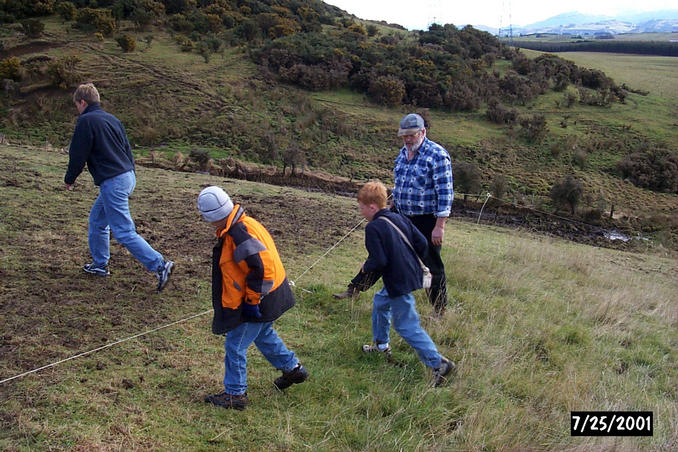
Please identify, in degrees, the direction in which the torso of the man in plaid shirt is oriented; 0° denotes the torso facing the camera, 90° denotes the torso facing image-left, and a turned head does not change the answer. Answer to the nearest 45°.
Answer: approximately 45°

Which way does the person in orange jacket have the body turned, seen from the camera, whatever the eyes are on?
to the viewer's left

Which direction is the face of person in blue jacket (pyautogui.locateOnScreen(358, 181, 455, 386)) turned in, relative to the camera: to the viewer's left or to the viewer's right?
to the viewer's left

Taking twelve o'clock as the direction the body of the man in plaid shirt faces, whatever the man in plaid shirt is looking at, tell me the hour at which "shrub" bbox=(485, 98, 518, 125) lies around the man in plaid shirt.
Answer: The shrub is roughly at 5 o'clock from the man in plaid shirt.

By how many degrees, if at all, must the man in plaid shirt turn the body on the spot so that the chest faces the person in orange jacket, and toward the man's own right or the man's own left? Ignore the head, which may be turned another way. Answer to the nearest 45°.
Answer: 0° — they already face them

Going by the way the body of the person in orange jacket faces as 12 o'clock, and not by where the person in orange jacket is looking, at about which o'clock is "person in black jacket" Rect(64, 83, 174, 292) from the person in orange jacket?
The person in black jacket is roughly at 2 o'clock from the person in orange jacket.

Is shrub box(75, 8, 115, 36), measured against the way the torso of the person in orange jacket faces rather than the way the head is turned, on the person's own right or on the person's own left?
on the person's own right

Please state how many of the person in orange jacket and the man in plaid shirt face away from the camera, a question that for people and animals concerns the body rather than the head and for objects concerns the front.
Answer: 0

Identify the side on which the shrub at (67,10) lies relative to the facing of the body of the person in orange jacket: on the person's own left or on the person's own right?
on the person's own right

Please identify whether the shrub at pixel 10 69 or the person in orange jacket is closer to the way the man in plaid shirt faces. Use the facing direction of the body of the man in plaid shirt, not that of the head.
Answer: the person in orange jacket

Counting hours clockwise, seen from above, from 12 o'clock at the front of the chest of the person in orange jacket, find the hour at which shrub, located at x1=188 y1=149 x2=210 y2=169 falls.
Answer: The shrub is roughly at 3 o'clock from the person in orange jacket.

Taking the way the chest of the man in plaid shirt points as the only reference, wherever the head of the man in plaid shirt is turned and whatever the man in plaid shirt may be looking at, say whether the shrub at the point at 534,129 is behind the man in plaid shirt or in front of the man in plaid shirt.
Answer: behind

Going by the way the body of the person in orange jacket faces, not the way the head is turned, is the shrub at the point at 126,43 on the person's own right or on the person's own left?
on the person's own right

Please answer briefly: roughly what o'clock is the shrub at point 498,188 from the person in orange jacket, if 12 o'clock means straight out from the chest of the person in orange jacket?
The shrub is roughly at 4 o'clock from the person in orange jacket.
